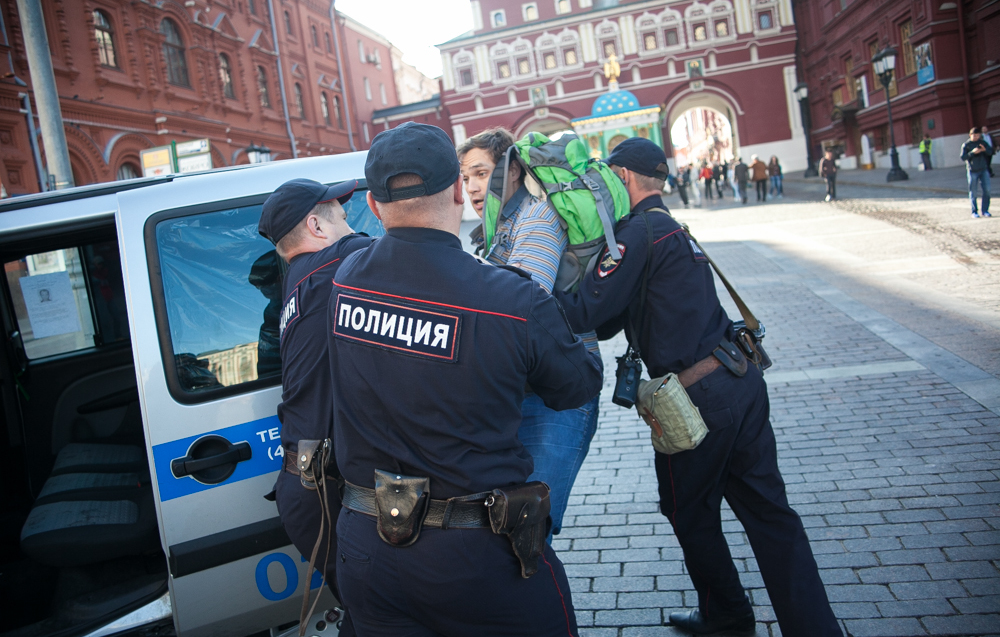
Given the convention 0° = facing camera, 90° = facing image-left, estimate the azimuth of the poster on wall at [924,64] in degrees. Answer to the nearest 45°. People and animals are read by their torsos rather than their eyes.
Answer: approximately 45°

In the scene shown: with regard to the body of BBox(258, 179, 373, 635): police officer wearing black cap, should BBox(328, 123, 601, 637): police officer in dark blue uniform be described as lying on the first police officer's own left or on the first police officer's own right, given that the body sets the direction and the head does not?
on the first police officer's own right

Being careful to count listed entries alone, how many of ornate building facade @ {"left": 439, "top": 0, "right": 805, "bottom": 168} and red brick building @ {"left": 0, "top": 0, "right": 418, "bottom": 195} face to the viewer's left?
0

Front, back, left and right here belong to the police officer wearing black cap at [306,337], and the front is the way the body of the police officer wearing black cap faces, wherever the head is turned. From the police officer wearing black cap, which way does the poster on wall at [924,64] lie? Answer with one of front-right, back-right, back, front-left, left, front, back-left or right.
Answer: front

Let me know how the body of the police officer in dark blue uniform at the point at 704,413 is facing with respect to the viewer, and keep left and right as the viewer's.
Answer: facing away from the viewer and to the left of the viewer

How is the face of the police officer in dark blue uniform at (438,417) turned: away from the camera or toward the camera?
away from the camera

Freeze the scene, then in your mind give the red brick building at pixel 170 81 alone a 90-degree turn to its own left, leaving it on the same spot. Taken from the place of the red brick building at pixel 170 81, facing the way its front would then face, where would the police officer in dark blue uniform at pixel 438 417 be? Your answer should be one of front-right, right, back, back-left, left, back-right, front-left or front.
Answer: back-right

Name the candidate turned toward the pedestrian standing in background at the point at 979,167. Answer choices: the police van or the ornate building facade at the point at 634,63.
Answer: the ornate building facade

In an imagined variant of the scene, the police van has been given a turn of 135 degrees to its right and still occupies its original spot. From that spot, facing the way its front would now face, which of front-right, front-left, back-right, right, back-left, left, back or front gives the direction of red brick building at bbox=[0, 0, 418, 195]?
front-left

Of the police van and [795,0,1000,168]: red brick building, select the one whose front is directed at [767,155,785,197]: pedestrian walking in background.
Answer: the red brick building

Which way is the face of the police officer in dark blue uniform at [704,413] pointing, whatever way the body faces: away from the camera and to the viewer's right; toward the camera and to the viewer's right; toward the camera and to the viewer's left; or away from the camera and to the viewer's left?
away from the camera and to the viewer's left

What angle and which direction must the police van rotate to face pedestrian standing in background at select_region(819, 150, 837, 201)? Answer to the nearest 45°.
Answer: approximately 135° to its right

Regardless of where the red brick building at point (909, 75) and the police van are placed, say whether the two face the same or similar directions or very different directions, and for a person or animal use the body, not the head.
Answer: same or similar directions

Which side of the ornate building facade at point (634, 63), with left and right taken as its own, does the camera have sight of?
front

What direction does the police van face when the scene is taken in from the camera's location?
facing to the left of the viewer

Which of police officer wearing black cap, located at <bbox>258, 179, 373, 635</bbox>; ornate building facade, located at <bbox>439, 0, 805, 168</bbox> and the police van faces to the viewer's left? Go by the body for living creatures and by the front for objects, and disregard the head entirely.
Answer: the police van

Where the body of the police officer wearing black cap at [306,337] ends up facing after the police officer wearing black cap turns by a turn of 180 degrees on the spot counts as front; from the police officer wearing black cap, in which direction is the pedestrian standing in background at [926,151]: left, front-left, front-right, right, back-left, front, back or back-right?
back
